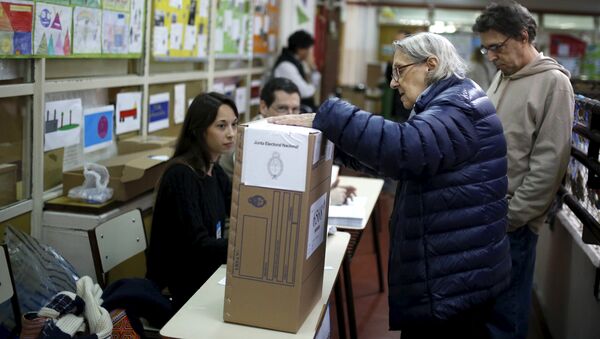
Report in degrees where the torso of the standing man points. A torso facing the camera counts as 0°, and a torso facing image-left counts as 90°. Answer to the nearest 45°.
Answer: approximately 45°

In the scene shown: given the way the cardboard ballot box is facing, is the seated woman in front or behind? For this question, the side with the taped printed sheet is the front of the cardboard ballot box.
behind

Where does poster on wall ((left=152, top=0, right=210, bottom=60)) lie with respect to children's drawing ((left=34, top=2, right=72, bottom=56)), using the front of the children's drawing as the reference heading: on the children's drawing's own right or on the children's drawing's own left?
on the children's drawing's own left

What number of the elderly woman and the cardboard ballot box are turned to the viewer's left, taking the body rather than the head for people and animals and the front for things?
1

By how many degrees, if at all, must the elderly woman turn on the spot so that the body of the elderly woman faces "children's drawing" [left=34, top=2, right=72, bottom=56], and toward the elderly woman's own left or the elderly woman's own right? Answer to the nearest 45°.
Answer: approximately 45° to the elderly woman's own right

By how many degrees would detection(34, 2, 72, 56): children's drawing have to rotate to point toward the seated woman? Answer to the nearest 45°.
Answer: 0° — it already faces them

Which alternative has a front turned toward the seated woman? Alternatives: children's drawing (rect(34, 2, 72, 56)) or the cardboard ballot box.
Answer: the children's drawing

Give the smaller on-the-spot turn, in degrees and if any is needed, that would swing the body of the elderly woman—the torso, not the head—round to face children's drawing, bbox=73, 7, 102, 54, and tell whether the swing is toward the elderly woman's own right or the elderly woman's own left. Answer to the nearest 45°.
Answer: approximately 45° to the elderly woman's own right

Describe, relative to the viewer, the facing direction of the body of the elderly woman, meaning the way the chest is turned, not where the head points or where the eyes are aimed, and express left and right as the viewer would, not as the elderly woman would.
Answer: facing to the left of the viewer

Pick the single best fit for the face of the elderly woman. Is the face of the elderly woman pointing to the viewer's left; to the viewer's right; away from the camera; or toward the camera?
to the viewer's left

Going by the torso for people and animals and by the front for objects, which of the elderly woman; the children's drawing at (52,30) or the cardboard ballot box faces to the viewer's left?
the elderly woman
